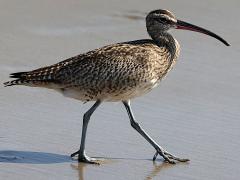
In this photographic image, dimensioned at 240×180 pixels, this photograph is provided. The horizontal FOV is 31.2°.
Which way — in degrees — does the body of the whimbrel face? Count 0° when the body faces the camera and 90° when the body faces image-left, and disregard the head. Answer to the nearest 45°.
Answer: approximately 270°
